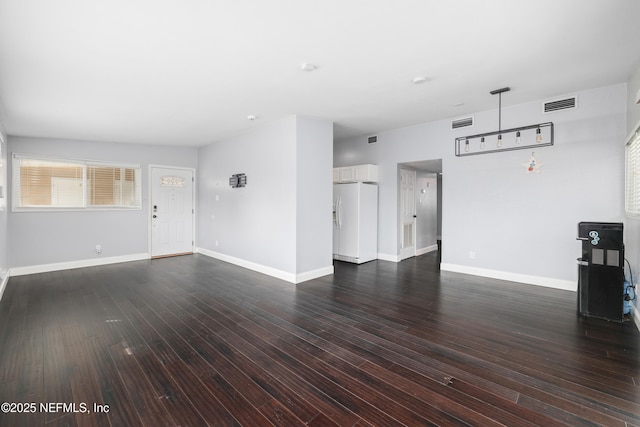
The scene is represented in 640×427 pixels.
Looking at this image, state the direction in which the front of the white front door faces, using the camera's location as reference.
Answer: facing the viewer

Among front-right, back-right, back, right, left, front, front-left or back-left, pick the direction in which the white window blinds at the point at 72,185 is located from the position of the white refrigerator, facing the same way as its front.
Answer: front-right

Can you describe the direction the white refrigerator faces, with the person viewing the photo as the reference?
facing the viewer and to the left of the viewer

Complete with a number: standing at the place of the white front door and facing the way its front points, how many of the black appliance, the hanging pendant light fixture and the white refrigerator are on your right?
0

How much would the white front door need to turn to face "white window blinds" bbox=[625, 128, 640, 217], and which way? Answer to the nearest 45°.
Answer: approximately 45° to its left

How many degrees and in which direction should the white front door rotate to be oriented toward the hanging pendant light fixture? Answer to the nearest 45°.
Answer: approximately 45° to its left

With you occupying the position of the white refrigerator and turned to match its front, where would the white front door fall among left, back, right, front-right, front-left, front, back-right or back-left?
front-right

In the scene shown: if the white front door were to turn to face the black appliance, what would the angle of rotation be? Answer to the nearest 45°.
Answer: approximately 45° to its left

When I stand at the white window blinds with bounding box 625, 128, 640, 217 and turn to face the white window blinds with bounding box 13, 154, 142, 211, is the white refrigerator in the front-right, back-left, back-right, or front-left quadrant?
front-right

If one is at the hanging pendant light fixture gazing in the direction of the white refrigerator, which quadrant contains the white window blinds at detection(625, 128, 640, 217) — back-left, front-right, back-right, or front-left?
back-left

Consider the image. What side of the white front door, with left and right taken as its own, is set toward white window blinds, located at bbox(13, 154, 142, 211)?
right
